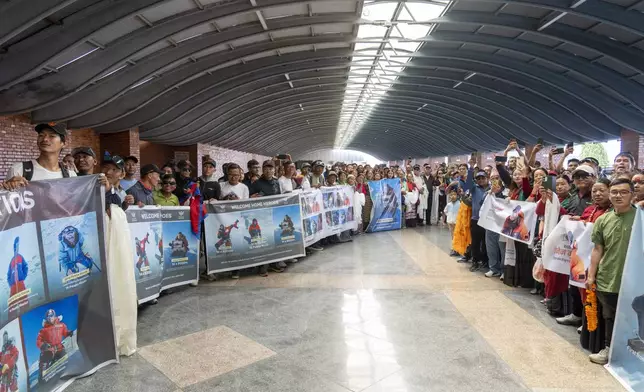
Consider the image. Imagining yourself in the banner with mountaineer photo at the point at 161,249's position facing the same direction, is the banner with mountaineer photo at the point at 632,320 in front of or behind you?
in front

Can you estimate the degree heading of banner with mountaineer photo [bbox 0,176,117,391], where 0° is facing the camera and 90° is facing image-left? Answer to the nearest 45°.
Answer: approximately 315°

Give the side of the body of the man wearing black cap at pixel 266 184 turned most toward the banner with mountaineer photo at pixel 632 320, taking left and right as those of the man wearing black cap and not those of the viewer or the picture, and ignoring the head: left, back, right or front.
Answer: front

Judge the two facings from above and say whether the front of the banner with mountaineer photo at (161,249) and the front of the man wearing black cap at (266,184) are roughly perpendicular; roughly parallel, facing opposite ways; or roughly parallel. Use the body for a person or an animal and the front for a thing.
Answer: roughly parallel

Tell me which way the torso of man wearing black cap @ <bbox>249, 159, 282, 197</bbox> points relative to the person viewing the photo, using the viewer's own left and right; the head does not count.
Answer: facing the viewer and to the right of the viewer

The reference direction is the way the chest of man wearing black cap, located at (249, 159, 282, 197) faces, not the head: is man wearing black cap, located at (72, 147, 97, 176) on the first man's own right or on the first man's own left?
on the first man's own right

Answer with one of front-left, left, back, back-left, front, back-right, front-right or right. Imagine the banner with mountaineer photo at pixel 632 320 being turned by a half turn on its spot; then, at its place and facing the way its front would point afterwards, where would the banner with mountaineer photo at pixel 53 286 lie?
back

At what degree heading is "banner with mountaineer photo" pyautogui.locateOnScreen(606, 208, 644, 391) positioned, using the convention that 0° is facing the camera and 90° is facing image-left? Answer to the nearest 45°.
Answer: approximately 45°

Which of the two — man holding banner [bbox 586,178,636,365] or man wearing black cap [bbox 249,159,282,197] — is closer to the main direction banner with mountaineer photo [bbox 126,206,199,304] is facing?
the man holding banner

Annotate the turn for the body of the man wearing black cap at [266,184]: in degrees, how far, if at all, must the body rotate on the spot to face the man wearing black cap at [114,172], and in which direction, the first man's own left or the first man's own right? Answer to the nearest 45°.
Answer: approximately 90° to the first man's own right

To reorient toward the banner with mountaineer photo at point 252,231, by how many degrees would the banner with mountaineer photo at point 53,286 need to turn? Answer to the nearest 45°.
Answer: approximately 90° to its left

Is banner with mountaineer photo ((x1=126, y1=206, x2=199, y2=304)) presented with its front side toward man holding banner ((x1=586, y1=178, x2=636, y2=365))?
yes

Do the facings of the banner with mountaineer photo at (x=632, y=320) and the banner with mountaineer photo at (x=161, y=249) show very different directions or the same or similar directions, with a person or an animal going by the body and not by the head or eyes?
very different directions
